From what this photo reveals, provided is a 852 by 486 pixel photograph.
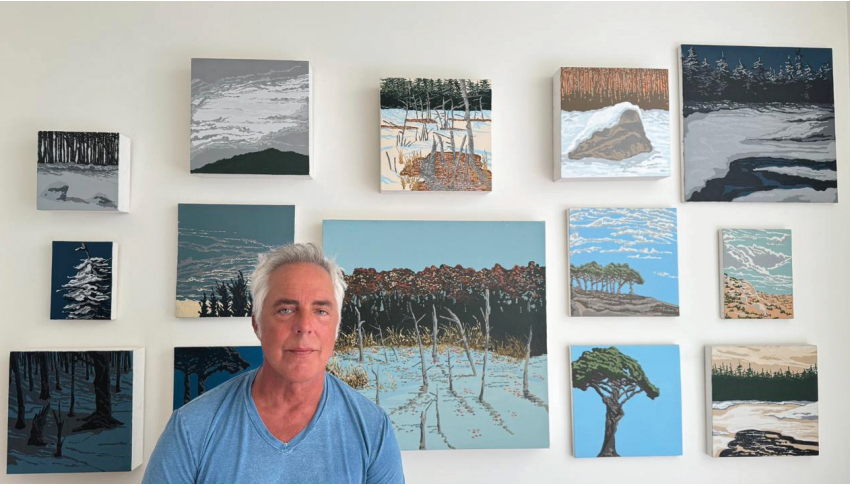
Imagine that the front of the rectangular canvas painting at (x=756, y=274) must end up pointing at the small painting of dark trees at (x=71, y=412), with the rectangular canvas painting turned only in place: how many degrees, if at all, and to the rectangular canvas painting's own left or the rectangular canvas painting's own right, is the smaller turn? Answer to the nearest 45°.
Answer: approximately 45° to the rectangular canvas painting's own right

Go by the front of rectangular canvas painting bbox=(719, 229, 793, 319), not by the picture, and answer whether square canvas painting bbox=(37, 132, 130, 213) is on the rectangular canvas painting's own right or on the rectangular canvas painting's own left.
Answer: on the rectangular canvas painting's own right

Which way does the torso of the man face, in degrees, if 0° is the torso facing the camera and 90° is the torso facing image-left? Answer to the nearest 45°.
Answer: approximately 0°

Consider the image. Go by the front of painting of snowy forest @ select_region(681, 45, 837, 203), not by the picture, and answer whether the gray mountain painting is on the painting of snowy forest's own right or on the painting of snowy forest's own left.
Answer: on the painting of snowy forest's own right

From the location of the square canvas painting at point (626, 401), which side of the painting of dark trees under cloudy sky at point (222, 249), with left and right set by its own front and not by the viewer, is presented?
left

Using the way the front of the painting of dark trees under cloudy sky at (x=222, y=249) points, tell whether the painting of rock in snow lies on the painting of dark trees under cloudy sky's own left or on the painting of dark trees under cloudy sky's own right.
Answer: on the painting of dark trees under cloudy sky's own left

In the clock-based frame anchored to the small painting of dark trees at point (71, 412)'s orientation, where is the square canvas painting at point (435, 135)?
The square canvas painting is roughly at 10 o'clock from the small painting of dark trees.
